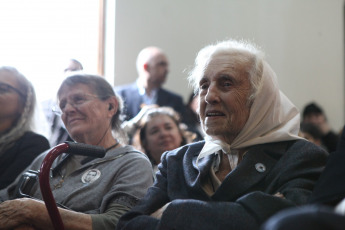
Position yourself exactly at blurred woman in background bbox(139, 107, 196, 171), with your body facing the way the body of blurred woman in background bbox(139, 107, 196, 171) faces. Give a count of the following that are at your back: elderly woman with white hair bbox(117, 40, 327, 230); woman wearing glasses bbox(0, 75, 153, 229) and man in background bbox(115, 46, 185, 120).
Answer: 1

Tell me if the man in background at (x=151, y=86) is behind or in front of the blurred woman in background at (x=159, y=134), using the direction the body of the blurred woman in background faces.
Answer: behind

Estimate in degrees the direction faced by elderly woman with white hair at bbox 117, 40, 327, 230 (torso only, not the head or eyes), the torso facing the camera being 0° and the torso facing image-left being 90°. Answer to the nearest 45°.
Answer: approximately 45°

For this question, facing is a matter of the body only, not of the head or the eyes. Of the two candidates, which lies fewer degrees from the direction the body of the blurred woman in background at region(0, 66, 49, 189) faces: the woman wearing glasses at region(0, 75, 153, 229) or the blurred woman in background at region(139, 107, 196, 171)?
the woman wearing glasses

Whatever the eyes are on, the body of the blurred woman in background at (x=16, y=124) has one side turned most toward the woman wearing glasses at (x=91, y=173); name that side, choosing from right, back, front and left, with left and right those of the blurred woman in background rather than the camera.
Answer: left

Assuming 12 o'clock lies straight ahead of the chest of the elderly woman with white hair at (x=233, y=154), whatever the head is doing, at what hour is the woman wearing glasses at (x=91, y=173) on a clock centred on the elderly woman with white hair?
The woman wearing glasses is roughly at 2 o'clock from the elderly woman with white hair.

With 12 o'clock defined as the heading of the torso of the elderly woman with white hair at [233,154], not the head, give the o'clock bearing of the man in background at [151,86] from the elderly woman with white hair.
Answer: The man in background is roughly at 4 o'clock from the elderly woman with white hair.

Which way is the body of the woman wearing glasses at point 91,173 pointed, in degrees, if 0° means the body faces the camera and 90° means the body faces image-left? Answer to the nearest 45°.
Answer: approximately 45°
